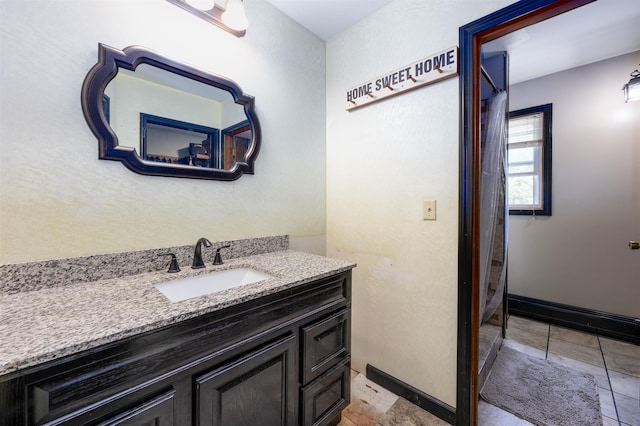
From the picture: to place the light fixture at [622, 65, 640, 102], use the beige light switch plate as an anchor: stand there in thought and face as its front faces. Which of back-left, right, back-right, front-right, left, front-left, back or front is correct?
back-left

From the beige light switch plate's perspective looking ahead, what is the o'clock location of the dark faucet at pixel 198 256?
The dark faucet is roughly at 2 o'clock from the beige light switch plate.

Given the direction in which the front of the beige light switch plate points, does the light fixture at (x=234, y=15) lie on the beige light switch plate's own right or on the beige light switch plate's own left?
on the beige light switch plate's own right

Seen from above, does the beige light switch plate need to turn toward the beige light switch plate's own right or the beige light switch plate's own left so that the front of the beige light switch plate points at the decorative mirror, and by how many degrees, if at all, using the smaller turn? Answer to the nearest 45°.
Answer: approximately 45° to the beige light switch plate's own right

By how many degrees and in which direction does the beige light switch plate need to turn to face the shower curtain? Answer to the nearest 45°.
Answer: approximately 135° to its left

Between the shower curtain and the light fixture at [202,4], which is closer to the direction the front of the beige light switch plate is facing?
the light fixture

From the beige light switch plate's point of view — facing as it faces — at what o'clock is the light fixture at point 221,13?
The light fixture is roughly at 2 o'clock from the beige light switch plate.

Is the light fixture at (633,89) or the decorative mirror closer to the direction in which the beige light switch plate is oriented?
the decorative mirror

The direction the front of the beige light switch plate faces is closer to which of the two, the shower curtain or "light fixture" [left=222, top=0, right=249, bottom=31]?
the light fixture

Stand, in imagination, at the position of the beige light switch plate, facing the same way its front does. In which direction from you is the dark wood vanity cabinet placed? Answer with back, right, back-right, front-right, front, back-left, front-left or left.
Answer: front-right

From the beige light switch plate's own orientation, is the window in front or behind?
behind
